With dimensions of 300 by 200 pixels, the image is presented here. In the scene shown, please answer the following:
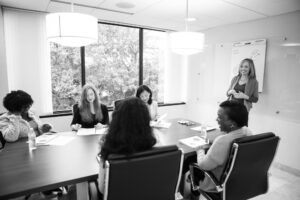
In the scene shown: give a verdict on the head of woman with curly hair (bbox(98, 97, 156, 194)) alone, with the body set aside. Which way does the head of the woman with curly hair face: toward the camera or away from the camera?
away from the camera

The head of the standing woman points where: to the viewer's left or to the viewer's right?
to the viewer's left

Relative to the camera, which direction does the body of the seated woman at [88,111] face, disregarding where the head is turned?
toward the camera

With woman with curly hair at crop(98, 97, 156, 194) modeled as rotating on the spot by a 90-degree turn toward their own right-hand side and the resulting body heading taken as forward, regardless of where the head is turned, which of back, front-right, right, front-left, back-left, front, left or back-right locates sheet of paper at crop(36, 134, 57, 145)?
back-left

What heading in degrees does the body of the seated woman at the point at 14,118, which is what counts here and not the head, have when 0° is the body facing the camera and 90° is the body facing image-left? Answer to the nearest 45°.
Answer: approximately 270°

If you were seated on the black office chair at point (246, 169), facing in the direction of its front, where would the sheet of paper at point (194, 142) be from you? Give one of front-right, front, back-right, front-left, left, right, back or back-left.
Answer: front

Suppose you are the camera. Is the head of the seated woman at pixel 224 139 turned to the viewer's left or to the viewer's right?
to the viewer's left

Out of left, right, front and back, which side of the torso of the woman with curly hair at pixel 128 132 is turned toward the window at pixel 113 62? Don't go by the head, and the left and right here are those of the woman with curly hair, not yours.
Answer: front

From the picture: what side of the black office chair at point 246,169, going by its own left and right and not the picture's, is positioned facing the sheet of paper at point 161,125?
front

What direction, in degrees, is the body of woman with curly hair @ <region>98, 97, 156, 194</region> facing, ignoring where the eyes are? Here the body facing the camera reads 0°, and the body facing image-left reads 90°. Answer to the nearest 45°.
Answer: approximately 180°

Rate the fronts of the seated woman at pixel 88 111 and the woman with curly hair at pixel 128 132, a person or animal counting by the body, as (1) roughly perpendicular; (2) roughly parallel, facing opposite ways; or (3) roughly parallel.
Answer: roughly parallel, facing opposite ways

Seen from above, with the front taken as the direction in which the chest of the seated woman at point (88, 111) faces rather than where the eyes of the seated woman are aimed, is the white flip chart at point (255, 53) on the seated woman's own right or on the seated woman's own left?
on the seated woman's own left

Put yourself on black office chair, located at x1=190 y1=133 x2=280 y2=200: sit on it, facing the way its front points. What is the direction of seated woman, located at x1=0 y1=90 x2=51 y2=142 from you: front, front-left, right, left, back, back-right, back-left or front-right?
front-left

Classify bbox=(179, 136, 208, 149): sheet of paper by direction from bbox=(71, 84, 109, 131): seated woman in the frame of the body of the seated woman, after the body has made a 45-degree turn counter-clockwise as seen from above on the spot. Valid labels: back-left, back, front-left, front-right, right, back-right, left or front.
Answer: front

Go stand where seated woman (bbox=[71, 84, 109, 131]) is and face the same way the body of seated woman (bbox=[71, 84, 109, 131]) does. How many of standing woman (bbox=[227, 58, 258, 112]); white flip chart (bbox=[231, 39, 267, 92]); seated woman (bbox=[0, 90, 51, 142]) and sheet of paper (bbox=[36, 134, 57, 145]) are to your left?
2

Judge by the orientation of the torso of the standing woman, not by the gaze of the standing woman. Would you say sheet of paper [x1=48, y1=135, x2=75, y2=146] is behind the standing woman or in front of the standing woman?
in front

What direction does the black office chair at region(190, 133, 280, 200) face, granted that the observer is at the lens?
facing away from the viewer and to the left of the viewer

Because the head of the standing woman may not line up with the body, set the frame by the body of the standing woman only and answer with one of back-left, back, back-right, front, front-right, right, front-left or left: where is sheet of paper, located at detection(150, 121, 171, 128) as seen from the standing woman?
front

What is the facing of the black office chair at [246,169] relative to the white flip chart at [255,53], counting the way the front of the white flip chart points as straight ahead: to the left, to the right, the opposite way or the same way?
to the right

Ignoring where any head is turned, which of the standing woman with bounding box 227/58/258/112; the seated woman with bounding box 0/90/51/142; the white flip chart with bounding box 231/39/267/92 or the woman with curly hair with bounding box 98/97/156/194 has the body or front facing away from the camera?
the woman with curly hair
